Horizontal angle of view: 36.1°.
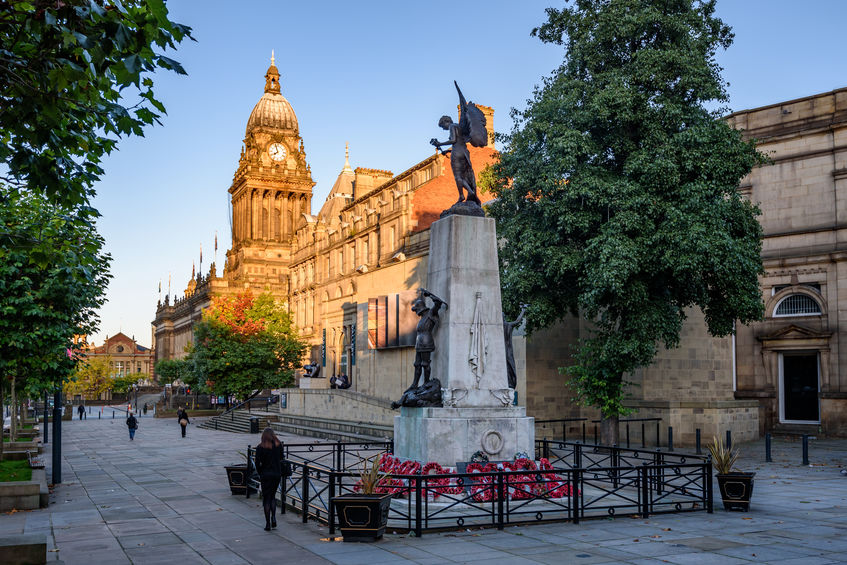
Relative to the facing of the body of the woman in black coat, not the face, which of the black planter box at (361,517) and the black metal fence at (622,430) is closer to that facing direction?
the black metal fence

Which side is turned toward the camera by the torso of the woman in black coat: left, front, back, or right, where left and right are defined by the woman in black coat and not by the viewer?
back

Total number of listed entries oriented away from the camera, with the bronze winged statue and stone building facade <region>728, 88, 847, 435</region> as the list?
0

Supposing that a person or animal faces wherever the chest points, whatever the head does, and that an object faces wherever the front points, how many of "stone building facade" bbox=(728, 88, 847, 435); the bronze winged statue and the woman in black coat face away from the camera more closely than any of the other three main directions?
1

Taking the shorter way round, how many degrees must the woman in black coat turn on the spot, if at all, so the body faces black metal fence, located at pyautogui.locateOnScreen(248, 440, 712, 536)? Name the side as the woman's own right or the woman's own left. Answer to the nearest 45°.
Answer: approximately 90° to the woman's own right

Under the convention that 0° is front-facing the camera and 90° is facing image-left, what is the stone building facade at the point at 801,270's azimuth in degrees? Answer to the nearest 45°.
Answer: approximately 45°

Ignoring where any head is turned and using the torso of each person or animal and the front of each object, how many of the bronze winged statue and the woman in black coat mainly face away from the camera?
1

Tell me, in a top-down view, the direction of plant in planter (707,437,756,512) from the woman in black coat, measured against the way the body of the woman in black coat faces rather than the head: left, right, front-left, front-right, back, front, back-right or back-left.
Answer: right

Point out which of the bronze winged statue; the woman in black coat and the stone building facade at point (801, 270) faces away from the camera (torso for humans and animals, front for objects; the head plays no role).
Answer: the woman in black coat

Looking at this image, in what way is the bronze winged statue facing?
to the viewer's left

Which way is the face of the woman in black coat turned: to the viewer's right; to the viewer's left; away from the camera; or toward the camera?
away from the camera

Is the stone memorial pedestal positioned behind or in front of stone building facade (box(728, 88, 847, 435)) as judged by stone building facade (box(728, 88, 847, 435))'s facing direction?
in front
